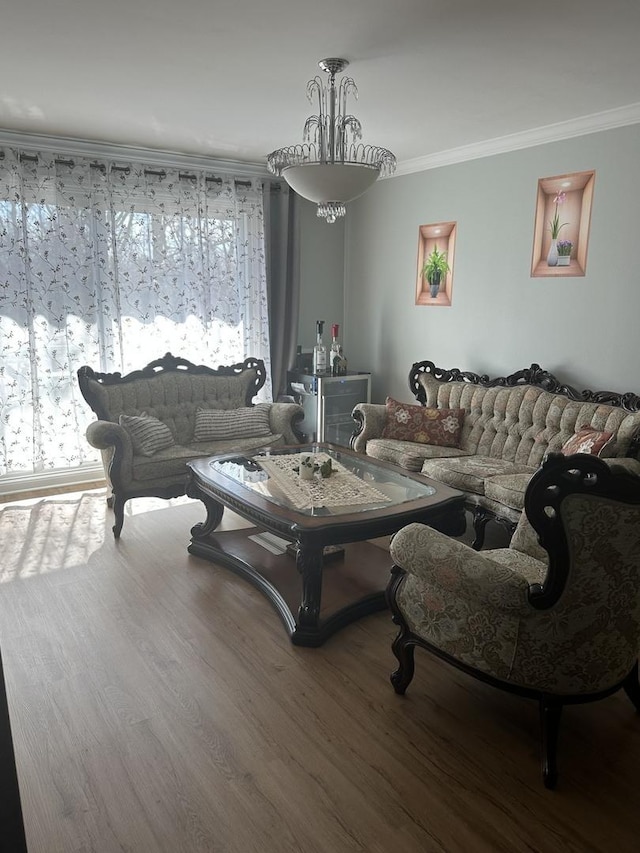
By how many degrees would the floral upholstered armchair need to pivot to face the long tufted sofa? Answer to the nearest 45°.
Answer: approximately 45° to its right

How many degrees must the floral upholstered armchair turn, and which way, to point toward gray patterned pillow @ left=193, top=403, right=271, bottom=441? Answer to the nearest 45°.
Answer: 0° — it already faces it

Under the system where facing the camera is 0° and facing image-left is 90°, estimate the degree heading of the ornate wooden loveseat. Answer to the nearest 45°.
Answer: approximately 315°

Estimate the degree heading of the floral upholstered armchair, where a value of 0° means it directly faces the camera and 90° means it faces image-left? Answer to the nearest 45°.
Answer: approximately 135°

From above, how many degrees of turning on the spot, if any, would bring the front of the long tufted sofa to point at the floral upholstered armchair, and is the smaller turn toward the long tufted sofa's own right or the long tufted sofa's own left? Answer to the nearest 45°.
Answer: approximately 45° to the long tufted sofa's own left

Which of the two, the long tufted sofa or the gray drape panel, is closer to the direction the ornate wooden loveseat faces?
the long tufted sofa

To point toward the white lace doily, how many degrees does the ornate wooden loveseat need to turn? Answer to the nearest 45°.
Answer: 0° — it already faces it

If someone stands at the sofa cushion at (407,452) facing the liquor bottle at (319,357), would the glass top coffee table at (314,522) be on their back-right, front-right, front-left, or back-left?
back-left

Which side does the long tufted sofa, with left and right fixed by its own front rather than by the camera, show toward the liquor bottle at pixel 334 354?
right

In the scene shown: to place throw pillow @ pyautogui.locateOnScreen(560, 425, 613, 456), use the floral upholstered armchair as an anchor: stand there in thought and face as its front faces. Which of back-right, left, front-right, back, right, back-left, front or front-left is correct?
front-right
